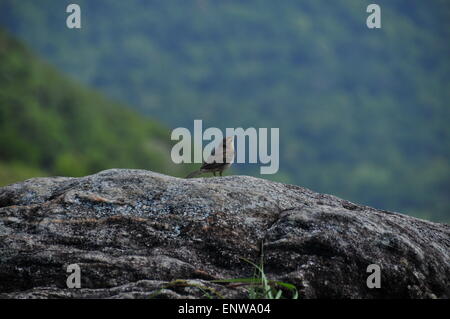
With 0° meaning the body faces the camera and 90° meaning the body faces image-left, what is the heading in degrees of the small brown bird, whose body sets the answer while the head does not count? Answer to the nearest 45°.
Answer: approximately 270°
